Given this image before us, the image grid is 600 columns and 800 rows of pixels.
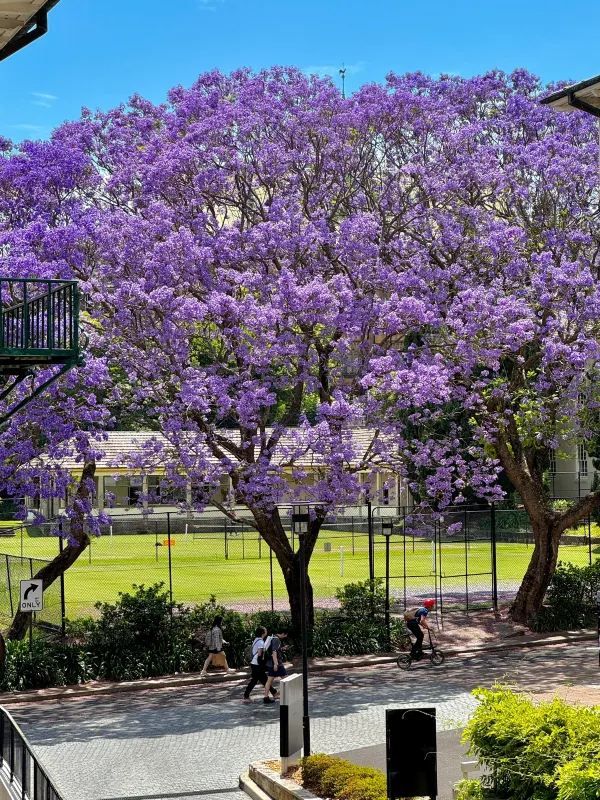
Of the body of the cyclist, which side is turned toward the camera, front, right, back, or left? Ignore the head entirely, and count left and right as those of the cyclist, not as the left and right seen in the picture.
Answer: right

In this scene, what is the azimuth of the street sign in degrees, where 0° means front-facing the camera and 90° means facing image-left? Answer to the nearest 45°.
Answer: approximately 0°

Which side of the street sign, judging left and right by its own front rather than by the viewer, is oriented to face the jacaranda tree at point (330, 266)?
left

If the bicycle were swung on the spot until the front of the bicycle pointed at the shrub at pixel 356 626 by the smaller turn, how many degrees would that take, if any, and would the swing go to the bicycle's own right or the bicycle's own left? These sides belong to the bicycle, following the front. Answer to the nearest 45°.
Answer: approximately 135° to the bicycle's own left

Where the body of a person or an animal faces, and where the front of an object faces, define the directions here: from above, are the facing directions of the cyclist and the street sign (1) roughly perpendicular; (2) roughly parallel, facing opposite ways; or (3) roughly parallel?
roughly perpendicular

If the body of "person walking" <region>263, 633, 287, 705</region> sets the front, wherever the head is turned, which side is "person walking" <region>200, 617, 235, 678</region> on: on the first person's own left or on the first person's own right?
on the first person's own left

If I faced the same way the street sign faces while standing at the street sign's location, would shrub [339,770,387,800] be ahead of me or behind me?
ahead

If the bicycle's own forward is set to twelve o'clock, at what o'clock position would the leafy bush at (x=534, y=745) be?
The leafy bush is roughly at 3 o'clock from the bicycle.

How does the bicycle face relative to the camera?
to the viewer's right
